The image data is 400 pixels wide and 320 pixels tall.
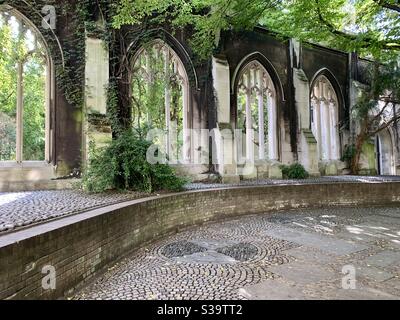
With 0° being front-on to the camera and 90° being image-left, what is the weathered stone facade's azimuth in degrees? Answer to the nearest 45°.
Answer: approximately 315°
